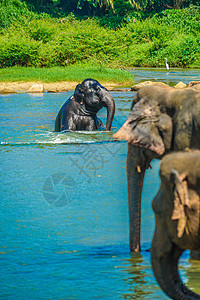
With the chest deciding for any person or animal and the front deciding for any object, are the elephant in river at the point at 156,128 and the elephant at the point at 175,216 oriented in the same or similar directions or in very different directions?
same or similar directions

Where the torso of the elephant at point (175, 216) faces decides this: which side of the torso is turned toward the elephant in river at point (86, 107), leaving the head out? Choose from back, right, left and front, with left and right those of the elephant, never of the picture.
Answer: right

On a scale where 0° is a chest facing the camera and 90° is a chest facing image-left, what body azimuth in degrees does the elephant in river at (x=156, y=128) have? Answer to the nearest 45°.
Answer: approximately 90°

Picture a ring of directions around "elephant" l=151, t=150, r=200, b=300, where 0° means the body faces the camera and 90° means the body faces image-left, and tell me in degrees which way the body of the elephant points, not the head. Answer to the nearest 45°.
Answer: approximately 90°

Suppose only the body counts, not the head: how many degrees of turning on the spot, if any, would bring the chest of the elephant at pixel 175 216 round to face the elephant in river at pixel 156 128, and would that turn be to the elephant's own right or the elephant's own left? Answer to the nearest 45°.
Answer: approximately 90° to the elephant's own right

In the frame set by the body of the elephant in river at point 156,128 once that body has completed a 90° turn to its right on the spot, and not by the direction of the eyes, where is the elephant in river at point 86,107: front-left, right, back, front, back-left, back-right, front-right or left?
front

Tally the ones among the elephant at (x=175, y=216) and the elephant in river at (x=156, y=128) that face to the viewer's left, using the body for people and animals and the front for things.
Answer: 2

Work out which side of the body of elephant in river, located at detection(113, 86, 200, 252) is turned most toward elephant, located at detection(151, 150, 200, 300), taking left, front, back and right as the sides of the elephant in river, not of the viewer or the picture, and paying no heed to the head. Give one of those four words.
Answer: left
